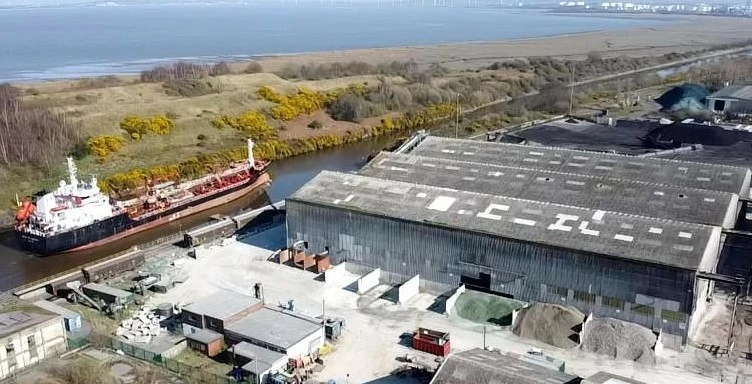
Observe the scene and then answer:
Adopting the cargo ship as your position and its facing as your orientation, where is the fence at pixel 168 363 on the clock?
The fence is roughly at 4 o'clock from the cargo ship.

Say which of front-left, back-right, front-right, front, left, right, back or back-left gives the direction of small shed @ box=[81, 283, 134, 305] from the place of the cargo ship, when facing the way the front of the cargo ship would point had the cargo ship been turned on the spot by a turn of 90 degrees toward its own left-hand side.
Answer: back-left

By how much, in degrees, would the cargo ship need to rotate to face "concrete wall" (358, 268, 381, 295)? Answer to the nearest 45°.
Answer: approximately 90° to its right

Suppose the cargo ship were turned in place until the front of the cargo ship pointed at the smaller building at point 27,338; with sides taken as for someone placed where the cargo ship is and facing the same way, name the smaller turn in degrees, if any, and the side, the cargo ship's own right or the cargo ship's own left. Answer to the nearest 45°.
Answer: approximately 135° to the cargo ship's own right

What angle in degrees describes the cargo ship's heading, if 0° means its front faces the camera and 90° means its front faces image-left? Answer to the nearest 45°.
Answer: approximately 225°

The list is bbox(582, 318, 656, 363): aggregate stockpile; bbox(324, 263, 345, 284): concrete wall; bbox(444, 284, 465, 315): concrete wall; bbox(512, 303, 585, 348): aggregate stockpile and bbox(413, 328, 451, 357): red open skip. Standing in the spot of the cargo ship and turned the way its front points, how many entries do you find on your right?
5

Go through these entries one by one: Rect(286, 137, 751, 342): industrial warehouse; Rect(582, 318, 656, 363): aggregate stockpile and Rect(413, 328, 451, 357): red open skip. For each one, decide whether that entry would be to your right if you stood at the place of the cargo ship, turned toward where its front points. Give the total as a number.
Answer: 3

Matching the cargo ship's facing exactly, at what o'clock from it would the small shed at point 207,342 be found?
The small shed is roughly at 4 o'clock from the cargo ship.

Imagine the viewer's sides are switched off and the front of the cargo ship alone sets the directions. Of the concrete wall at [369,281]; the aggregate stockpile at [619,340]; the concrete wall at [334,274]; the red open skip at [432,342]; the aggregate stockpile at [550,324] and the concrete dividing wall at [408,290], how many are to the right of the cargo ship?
6

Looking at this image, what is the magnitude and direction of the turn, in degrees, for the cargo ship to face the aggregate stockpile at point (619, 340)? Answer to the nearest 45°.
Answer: approximately 90° to its right

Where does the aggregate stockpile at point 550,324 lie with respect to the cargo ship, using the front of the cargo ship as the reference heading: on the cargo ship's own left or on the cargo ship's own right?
on the cargo ship's own right

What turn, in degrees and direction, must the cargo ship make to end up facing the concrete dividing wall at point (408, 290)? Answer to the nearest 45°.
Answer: approximately 90° to its right

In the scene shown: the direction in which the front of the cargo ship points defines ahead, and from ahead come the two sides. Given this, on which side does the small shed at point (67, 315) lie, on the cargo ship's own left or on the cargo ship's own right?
on the cargo ship's own right

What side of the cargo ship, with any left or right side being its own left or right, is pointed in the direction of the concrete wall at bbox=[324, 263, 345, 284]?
right
